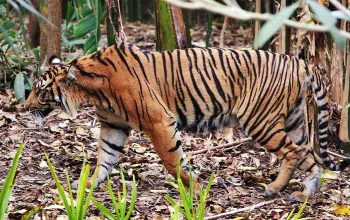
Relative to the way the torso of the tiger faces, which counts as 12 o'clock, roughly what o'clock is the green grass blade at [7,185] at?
The green grass blade is roughly at 10 o'clock from the tiger.

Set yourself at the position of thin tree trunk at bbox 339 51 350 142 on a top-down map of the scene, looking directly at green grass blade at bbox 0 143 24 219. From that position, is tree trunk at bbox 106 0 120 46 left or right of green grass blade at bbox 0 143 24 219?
right

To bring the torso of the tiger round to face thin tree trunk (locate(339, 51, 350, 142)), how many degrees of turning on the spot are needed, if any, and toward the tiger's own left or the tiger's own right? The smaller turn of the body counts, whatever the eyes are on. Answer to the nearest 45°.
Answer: approximately 135° to the tiger's own right

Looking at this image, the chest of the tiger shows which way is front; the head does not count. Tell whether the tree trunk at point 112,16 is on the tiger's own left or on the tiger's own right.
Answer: on the tiger's own right

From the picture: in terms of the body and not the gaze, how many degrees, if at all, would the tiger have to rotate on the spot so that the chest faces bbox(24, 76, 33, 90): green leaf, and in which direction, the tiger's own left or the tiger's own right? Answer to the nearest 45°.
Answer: approximately 45° to the tiger's own right

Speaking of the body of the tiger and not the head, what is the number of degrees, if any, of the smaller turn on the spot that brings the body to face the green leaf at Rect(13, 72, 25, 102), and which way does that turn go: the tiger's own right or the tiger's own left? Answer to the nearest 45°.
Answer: approximately 45° to the tiger's own right

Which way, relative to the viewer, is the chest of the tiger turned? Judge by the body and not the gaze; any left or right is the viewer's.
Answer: facing to the left of the viewer
